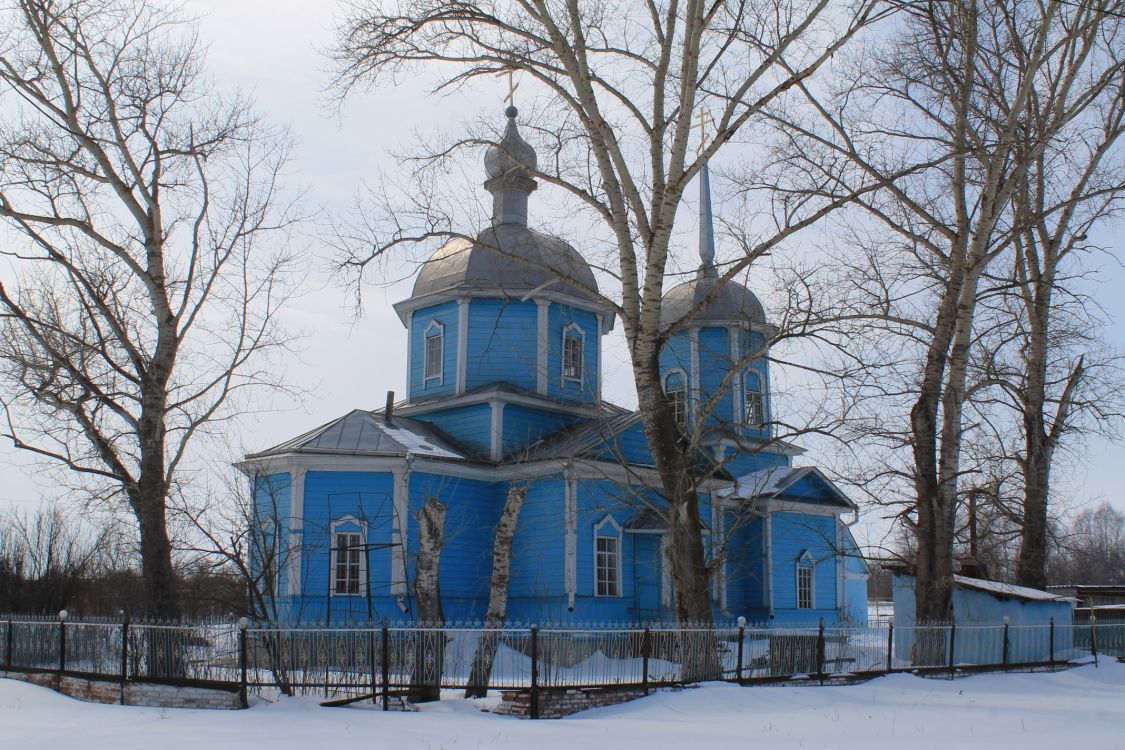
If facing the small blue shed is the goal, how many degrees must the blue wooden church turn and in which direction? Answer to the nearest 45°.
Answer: approximately 90° to its right

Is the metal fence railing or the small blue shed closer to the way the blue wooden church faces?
the small blue shed

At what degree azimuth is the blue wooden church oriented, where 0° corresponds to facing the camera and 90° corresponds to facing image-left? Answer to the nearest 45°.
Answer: approximately 225°
